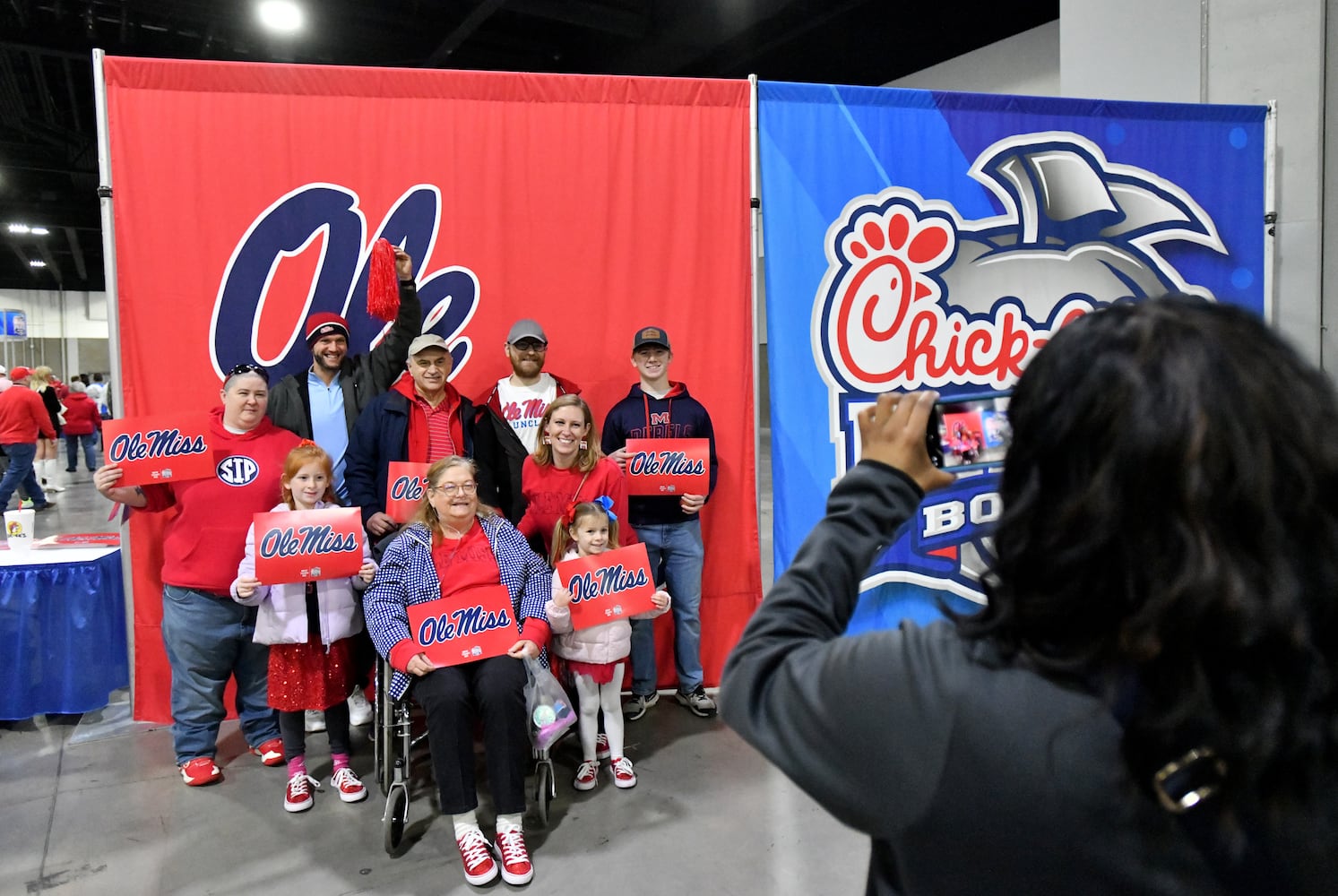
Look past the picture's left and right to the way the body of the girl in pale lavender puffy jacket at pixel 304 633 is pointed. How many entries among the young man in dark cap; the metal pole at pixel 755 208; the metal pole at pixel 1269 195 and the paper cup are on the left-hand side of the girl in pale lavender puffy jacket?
3

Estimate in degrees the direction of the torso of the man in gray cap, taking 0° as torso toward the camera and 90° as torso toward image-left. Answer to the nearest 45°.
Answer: approximately 0°

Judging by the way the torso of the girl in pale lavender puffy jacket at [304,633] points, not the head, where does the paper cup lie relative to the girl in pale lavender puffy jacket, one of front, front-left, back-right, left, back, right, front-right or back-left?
back-right

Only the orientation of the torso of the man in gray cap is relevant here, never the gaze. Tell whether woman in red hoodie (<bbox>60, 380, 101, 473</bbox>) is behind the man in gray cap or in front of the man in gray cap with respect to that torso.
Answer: behind
